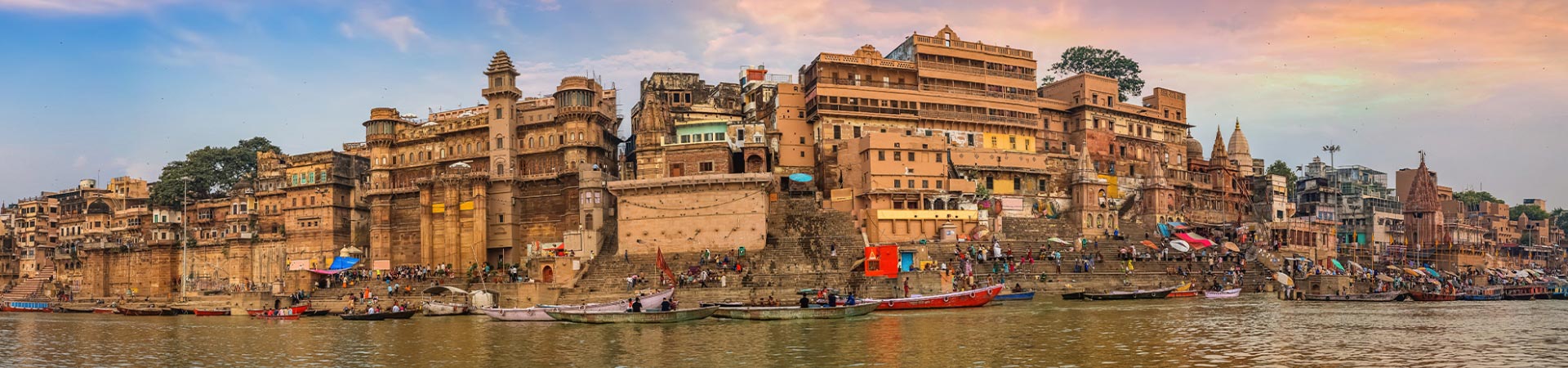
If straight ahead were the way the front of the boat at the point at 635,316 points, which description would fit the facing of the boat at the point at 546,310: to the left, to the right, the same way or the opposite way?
the same way

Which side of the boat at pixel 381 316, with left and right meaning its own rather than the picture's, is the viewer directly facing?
right

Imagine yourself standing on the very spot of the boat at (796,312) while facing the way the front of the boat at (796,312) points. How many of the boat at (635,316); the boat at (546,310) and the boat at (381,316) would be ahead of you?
0

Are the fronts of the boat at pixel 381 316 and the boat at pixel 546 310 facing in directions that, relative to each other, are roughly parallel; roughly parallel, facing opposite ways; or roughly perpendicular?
roughly parallel

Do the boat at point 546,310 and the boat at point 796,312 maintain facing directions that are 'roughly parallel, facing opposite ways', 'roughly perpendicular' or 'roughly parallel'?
roughly parallel

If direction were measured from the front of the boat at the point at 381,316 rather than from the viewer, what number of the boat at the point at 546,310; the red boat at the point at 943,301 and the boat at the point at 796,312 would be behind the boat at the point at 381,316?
0

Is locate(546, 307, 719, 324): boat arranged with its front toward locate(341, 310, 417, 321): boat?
no

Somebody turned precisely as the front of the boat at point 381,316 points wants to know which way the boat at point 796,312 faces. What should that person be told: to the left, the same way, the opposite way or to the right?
the same way

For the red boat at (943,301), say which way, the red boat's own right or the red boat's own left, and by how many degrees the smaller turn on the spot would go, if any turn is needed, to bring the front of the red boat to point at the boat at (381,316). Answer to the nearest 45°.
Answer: approximately 180°

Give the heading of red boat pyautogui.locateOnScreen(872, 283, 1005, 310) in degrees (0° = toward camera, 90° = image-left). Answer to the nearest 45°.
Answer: approximately 270°

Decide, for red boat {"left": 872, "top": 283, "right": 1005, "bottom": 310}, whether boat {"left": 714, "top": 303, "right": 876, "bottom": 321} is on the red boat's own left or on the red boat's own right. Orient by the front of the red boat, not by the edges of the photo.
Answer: on the red boat's own right

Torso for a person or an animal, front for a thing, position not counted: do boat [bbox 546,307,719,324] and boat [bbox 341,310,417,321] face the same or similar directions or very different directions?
same or similar directions

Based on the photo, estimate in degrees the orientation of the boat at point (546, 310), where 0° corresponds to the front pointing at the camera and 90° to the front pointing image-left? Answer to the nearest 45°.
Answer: approximately 270°
